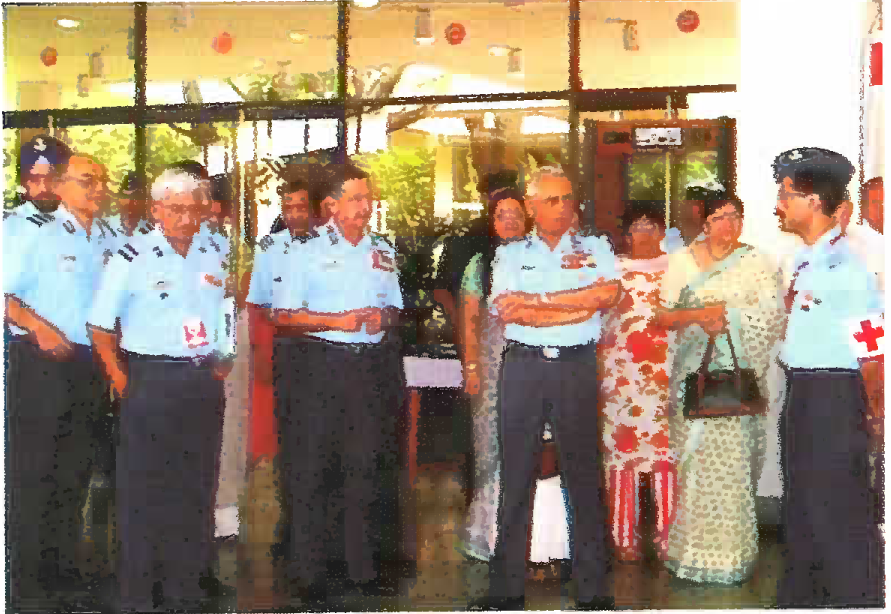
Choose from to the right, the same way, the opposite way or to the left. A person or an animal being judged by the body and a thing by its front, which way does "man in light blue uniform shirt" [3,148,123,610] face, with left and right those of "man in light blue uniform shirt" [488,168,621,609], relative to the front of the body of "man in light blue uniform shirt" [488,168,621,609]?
to the left

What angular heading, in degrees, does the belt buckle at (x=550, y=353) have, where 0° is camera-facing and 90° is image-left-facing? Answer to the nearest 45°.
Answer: approximately 0°

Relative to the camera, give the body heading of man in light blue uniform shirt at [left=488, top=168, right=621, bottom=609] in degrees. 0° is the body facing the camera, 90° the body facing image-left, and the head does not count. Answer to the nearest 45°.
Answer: approximately 0°

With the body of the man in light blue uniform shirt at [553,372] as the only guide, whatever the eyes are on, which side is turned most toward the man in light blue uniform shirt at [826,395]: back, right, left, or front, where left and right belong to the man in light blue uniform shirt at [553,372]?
left
